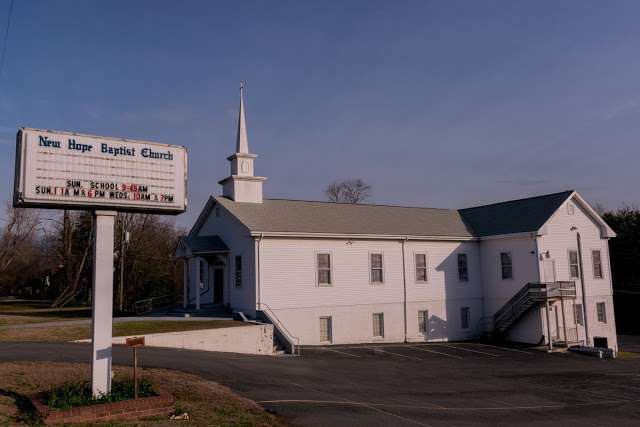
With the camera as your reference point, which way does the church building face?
facing the viewer and to the left of the viewer

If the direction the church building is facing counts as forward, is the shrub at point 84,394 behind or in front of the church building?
in front

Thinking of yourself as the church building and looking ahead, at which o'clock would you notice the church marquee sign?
The church marquee sign is roughly at 11 o'clock from the church building.
